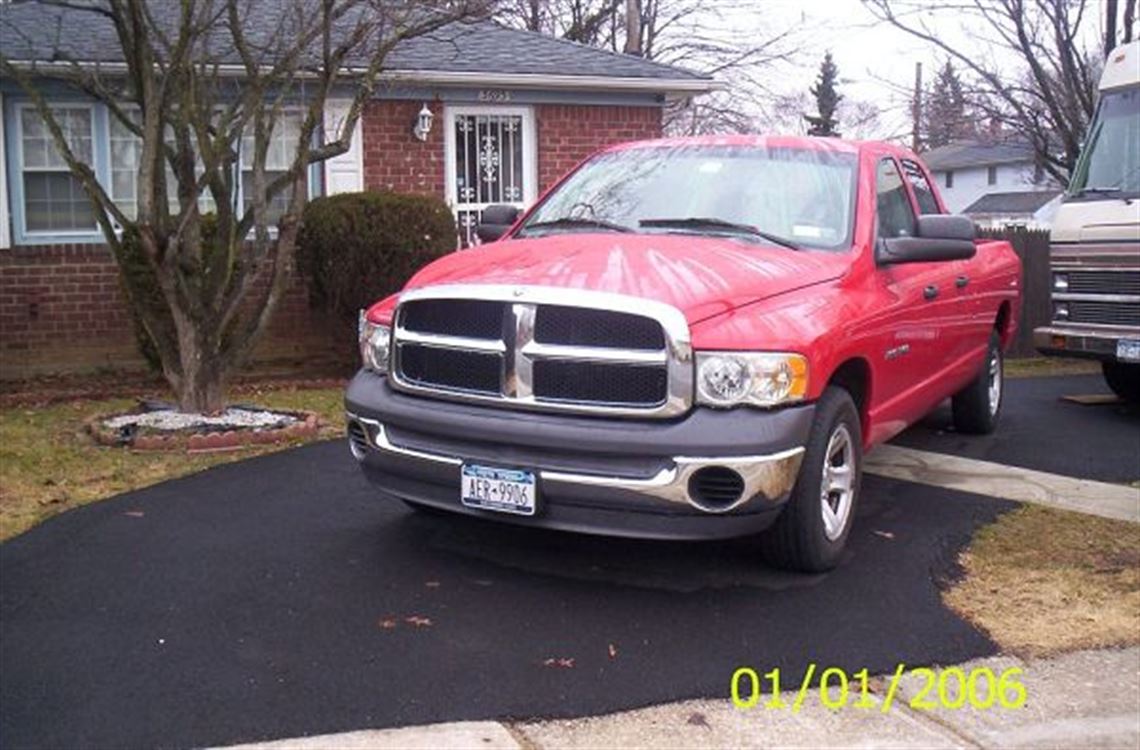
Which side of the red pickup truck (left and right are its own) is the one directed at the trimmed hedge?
right

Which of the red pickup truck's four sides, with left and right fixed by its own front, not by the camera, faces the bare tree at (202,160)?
right

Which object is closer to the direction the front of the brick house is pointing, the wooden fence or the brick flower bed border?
the brick flower bed border

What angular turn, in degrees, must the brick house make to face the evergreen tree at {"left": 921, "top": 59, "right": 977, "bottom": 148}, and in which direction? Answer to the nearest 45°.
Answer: approximately 135° to its left

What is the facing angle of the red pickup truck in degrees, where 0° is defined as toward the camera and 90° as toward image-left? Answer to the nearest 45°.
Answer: approximately 45°

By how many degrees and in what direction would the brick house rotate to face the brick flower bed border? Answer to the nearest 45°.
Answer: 0° — it already faces it

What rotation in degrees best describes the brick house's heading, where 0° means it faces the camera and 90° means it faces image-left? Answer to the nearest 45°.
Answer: approximately 0°

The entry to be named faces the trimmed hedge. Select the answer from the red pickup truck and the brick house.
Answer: the brick house

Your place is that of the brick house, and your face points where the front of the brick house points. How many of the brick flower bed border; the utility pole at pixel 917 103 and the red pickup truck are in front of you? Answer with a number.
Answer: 2

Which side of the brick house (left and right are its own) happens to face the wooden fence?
left

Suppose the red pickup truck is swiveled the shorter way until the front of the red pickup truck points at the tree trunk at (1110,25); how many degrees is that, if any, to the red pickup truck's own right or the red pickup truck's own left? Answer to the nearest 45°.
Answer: approximately 180°
